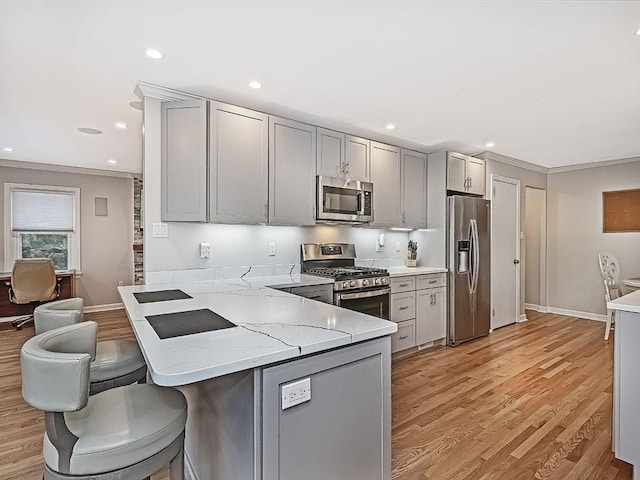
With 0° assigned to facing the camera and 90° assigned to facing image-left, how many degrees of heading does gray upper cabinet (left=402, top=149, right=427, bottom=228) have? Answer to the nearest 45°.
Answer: approximately 315°

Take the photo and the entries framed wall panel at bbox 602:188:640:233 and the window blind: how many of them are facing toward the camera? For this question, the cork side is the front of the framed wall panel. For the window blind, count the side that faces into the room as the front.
2

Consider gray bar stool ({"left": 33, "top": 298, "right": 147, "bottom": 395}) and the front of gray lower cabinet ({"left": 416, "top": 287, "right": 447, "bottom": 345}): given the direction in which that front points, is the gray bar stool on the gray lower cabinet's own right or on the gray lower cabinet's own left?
on the gray lower cabinet's own right

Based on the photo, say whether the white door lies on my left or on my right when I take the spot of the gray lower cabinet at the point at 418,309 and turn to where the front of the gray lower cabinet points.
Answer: on my left

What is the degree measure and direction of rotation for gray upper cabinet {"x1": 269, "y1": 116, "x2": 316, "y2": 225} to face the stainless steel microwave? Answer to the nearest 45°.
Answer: approximately 90° to its left

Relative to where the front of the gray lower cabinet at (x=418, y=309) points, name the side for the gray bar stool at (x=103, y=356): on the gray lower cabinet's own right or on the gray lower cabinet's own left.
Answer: on the gray lower cabinet's own right

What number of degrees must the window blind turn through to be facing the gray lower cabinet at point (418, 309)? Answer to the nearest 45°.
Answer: approximately 45° to its left
